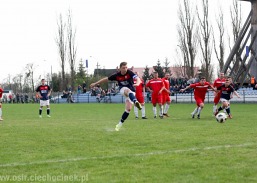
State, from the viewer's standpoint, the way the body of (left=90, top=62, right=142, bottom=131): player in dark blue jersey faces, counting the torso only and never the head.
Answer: toward the camera

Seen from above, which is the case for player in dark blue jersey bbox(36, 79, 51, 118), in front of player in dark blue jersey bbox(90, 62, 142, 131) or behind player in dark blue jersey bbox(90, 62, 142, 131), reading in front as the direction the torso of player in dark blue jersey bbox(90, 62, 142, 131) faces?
behind

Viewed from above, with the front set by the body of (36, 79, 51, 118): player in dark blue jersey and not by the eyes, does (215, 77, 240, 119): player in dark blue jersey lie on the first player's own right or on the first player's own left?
on the first player's own left

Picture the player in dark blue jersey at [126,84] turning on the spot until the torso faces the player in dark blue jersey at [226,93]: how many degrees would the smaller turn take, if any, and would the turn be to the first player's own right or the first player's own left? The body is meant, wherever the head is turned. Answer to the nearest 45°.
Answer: approximately 135° to the first player's own left

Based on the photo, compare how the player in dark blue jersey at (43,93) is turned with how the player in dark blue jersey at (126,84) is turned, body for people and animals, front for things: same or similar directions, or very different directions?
same or similar directions

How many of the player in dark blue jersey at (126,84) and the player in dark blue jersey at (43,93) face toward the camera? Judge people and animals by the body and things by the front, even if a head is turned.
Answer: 2

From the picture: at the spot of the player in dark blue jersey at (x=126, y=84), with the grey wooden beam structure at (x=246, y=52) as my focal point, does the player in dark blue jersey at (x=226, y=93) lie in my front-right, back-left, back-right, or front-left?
front-right

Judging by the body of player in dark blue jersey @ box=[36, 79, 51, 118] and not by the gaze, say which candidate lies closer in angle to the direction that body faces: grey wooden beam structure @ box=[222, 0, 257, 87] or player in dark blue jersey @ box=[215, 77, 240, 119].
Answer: the player in dark blue jersey
